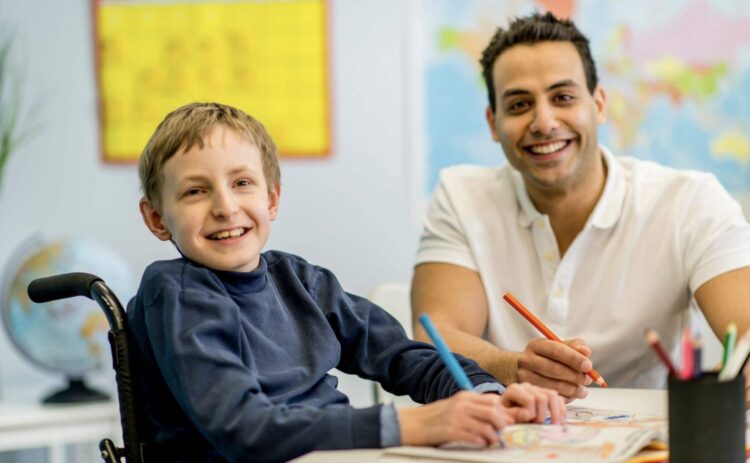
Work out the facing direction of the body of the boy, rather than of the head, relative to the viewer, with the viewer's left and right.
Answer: facing the viewer and to the right of the viewer

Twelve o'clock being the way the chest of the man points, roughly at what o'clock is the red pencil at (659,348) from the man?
The red pencil is roughly at 12 o'clock from the man.

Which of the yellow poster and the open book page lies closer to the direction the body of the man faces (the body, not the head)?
the open book page

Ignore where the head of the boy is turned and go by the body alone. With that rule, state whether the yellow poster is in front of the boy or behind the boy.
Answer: behind

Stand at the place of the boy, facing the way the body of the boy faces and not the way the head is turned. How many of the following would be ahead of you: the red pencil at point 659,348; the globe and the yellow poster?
1

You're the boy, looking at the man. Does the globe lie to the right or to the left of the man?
left

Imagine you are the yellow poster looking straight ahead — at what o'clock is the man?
The man is roughly at 11 o'clock from the yellow poster.

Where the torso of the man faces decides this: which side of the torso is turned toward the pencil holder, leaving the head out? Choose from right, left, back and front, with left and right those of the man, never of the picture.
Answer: front

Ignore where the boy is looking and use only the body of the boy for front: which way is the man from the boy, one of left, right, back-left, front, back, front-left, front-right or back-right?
left

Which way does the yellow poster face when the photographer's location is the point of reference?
facing the viewer

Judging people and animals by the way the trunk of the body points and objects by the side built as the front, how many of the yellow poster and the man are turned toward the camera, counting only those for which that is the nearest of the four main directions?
2
